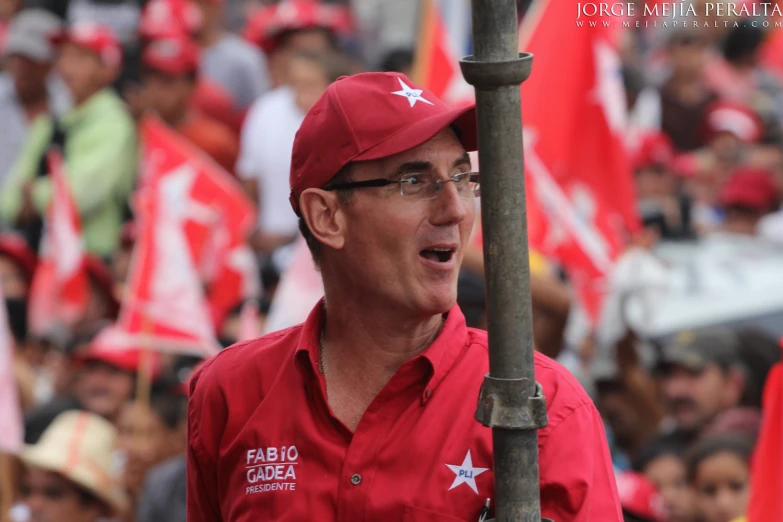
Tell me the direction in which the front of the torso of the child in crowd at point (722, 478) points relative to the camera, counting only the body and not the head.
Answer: toward the camera

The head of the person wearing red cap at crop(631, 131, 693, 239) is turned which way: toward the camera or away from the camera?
toward the camera

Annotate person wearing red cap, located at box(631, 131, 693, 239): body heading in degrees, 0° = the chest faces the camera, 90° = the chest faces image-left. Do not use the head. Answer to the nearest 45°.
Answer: approximately 45°

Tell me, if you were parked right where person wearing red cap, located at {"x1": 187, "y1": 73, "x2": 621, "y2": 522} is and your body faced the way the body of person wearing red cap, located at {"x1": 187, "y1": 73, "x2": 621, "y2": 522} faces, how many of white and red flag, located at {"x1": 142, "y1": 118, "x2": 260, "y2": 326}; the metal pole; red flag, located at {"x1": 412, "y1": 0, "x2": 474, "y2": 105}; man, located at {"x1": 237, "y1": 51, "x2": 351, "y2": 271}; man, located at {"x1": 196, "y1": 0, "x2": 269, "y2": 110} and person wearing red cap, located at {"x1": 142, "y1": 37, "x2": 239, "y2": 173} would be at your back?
5

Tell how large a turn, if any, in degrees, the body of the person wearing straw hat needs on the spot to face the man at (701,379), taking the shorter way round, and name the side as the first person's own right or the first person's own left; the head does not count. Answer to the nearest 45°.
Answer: approximately 135° to the first person's own left

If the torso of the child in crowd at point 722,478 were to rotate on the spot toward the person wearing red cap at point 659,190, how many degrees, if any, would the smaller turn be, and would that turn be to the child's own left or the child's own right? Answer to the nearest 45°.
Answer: approximately 180°

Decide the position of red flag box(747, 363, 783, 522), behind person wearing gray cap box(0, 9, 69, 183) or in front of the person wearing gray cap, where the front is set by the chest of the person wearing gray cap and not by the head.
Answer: in front

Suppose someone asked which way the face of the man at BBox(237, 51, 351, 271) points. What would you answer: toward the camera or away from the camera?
toward the camera

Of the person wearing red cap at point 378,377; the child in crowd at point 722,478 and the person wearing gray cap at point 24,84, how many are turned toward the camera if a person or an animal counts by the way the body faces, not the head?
3

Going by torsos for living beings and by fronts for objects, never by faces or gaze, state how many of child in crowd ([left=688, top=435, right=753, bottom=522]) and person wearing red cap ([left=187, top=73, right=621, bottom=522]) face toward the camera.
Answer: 2

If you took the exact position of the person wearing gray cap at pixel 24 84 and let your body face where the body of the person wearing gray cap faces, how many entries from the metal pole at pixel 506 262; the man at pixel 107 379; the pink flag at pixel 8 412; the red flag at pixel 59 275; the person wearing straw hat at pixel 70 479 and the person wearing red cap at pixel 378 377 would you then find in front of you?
6

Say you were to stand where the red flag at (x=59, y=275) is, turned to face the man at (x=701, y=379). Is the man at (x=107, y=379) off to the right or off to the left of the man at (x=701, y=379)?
right
